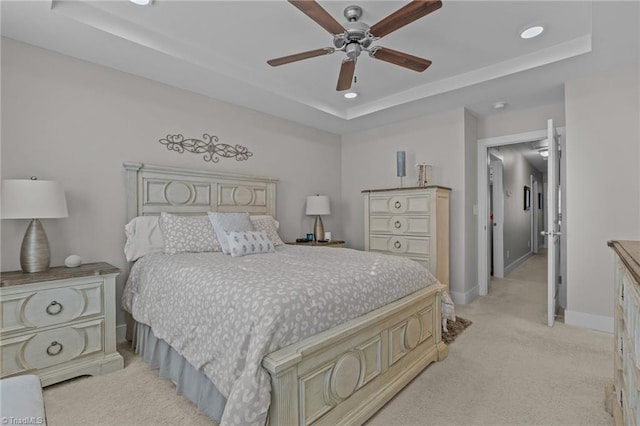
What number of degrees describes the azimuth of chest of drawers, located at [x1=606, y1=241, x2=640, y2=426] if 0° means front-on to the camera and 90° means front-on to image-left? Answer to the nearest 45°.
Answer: approximately 90°

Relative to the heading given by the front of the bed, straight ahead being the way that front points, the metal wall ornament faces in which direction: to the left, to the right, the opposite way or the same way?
the same way

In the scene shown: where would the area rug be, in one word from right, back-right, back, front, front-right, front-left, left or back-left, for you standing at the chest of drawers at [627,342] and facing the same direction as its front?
front-right

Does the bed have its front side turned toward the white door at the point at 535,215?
no

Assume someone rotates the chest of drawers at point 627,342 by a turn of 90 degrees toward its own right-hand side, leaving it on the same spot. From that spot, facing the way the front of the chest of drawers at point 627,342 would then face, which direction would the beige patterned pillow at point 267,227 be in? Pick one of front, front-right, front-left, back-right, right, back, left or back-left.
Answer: left

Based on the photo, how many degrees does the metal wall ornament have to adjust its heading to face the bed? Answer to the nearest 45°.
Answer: approximately 45° to its right

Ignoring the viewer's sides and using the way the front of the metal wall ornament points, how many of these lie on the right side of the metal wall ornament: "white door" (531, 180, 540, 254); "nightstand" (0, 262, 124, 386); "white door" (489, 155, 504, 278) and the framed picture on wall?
1

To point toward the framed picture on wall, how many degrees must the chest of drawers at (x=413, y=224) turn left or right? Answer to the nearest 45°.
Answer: approximately 180°

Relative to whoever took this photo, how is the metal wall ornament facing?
facing the viewer and to the right of the viewer

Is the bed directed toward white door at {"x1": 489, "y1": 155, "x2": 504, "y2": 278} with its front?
no

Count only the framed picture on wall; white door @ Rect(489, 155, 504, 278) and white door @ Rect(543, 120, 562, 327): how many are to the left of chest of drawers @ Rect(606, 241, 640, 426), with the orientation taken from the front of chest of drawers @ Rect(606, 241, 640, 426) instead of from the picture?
0

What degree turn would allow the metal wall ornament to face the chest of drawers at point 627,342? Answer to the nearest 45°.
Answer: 0° — it already faces it

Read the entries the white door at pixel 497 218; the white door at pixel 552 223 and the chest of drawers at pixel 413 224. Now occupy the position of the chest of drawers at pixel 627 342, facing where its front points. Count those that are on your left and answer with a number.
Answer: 0

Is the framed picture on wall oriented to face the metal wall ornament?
no

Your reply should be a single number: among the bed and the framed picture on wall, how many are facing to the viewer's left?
0

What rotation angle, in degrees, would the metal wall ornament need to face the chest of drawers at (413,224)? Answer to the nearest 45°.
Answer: approximately 45° to its left

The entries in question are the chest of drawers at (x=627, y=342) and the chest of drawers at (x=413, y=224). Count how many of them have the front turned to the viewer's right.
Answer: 0
